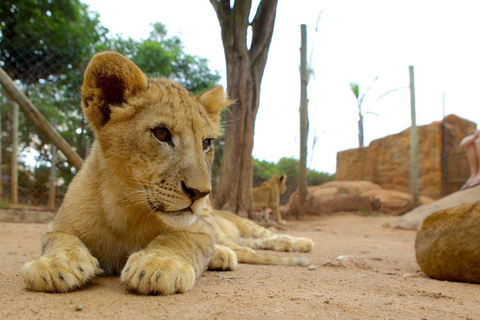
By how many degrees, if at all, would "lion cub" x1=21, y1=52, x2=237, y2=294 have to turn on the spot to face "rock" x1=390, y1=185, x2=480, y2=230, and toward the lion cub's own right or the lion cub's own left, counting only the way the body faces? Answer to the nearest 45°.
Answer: approximately 135° to the lion cub's own left

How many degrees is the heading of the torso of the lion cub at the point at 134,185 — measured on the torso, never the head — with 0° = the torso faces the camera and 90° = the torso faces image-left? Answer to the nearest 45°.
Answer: approximately 0°

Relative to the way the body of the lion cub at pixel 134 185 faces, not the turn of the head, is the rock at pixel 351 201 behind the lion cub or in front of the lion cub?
behind
